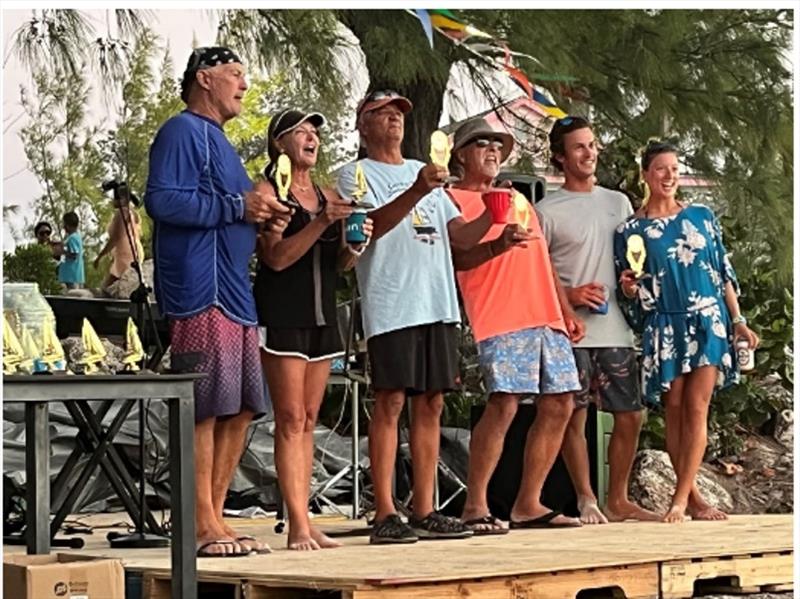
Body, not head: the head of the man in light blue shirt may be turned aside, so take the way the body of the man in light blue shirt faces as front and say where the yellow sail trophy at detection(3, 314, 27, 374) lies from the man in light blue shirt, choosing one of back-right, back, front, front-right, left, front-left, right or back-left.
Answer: right

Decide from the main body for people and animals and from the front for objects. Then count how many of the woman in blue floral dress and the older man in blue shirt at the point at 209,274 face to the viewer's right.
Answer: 1

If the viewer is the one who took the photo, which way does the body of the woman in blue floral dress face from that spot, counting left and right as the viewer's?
facing the viewer

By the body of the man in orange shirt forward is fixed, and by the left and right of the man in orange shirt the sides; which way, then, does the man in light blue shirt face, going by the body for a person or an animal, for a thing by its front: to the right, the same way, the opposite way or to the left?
the same way

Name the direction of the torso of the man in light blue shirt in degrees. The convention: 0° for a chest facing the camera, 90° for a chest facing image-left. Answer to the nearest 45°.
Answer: approximately 315°

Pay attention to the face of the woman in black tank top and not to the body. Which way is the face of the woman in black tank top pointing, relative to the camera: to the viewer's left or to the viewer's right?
to the viewer's right

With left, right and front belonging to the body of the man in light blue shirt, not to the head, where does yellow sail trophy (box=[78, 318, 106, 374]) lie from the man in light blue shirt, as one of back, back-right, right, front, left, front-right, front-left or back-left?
right

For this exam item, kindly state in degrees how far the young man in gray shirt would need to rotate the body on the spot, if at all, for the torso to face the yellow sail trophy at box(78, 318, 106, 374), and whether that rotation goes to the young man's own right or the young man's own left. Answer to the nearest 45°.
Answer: approximately 90° to the young man's own right

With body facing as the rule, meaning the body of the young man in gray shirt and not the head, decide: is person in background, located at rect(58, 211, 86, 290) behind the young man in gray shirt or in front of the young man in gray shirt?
behind

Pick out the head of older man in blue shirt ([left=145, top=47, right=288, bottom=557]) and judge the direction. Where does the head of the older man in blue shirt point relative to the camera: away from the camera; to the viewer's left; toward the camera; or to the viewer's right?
to the viewer's right

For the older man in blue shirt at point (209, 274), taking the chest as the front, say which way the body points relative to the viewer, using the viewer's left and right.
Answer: facing to the right of the viewer
